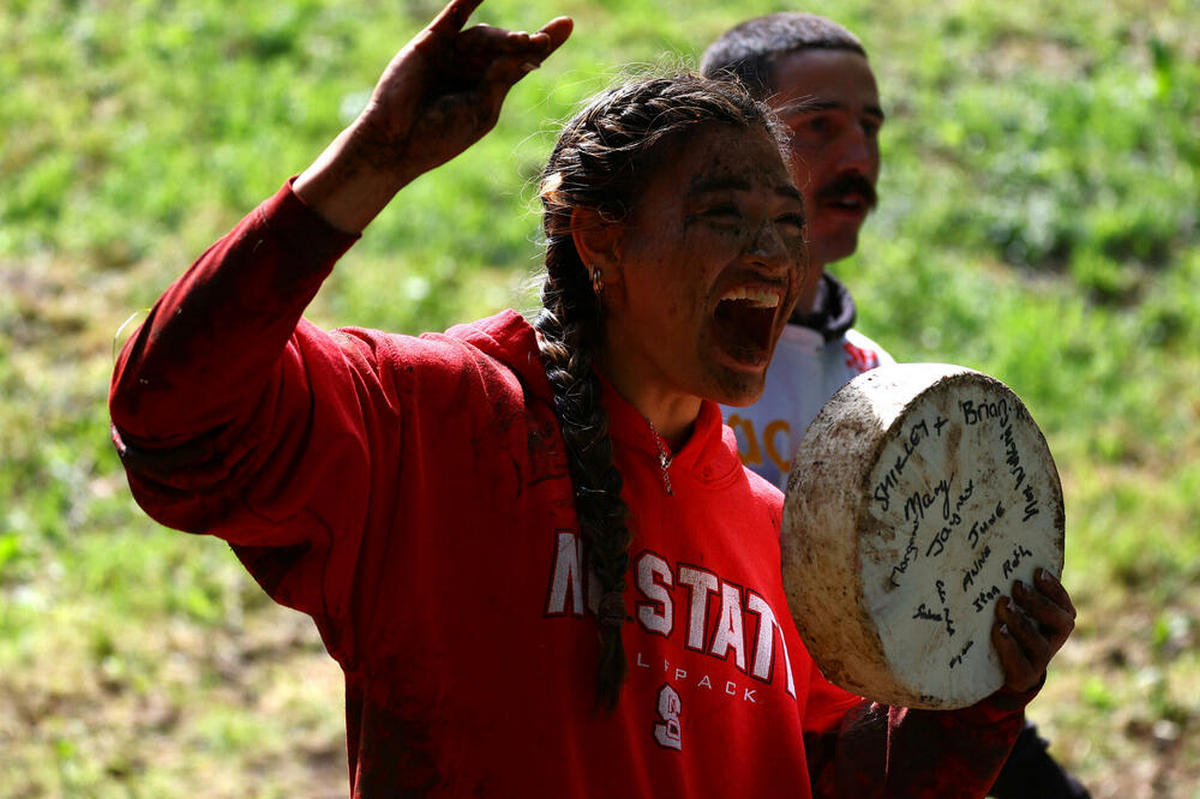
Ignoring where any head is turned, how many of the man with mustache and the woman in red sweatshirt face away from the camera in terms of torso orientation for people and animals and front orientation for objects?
0

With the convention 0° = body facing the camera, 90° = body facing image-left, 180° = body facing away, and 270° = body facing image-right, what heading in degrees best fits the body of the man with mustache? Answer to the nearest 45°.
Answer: approximately 315°

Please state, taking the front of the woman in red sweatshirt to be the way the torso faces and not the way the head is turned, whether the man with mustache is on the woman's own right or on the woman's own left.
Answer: on the woman's own left

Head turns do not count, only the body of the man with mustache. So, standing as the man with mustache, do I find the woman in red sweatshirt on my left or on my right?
on my right

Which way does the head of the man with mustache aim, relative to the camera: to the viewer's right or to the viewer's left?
to the viewer's right

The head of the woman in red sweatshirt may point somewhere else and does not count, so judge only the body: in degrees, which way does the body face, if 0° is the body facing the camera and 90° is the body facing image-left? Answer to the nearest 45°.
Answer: approximately 315°
